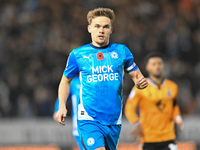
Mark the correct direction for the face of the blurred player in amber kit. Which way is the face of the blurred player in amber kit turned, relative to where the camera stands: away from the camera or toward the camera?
toward the camera

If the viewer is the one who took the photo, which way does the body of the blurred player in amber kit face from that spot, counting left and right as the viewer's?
facing the viewer and to the right of the viewer
